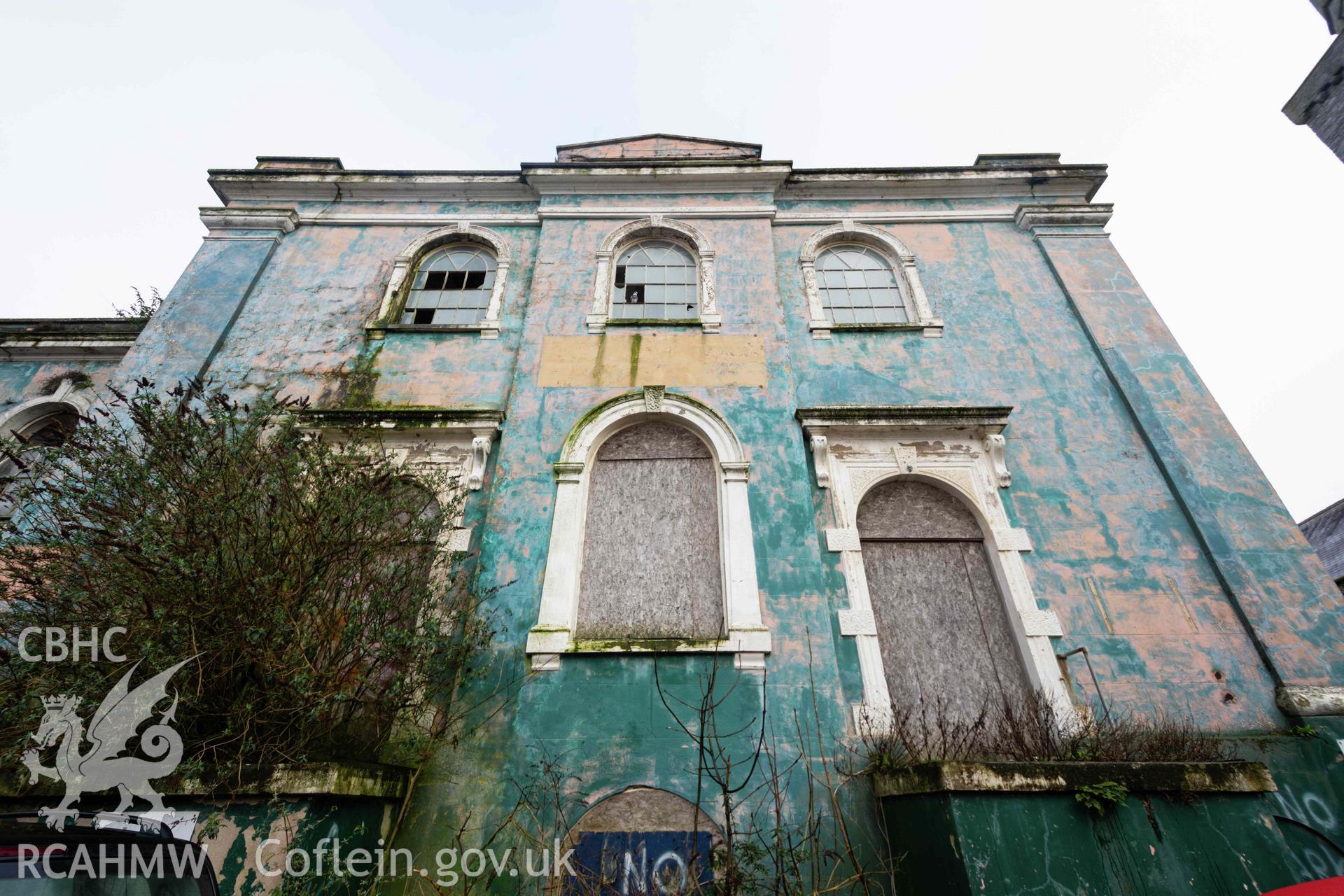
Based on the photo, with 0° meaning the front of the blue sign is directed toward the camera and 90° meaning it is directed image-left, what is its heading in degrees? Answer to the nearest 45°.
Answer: approximately 0°

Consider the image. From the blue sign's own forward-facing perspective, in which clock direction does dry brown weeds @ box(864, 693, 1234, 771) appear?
The dry brown weeds is roughly at 9 o'clock from the blue sign.

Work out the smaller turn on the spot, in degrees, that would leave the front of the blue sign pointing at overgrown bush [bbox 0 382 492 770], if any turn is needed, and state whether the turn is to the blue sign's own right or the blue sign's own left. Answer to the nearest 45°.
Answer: approximately 90° to the blue sign's own right
